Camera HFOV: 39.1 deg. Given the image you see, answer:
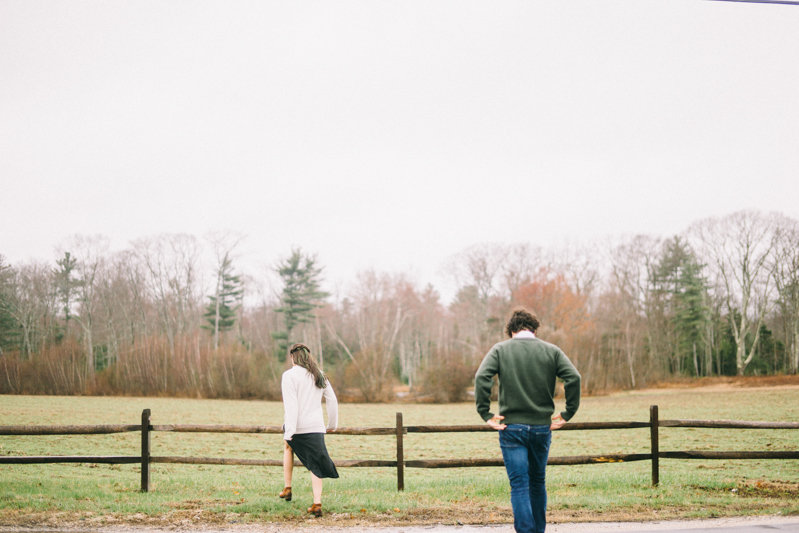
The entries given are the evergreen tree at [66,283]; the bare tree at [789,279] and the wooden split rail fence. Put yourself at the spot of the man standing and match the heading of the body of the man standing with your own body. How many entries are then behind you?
0

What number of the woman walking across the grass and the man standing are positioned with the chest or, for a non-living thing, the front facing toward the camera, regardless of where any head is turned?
0

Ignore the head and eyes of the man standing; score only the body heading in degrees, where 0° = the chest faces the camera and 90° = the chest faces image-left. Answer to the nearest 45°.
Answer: approximately 180°

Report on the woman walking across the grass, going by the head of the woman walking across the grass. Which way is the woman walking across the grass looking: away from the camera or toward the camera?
away from the camera

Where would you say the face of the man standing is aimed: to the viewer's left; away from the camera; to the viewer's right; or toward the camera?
away from the camera

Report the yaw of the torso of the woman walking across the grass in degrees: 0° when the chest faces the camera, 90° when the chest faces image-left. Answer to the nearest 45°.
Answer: approximately 135°

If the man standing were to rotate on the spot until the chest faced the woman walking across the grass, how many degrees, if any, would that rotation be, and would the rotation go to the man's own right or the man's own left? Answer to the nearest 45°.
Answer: approximately 45° to the man's own left

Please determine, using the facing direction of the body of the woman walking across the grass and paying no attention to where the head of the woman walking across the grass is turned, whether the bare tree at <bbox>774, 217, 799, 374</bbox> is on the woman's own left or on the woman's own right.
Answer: on the woman's own right

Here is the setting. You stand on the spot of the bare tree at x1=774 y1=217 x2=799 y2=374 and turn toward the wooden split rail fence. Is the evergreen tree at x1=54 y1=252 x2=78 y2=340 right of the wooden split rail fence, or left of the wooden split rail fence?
right
